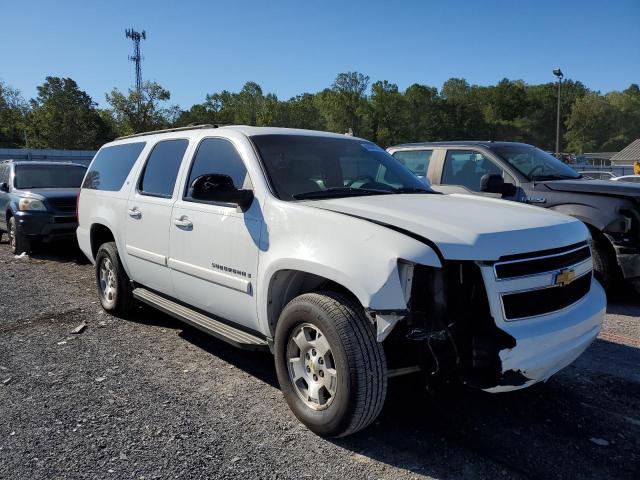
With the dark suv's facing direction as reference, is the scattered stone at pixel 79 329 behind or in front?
in front

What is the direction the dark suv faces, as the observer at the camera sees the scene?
facing the viewer and to the right of the viewer

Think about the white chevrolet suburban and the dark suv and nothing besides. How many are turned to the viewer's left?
0

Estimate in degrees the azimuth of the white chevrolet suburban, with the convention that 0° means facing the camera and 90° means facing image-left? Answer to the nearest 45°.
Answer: approximately 315°

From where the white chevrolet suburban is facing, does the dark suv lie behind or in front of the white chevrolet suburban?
behind

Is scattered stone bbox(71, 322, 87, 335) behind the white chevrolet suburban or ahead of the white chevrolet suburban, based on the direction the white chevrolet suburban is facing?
behind
